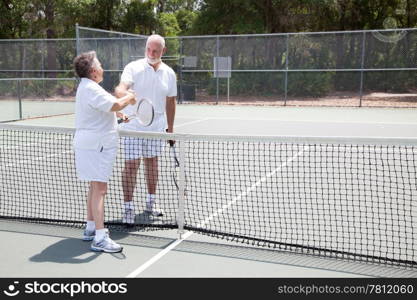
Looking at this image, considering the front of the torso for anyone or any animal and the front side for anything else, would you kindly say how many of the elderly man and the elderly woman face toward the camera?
1

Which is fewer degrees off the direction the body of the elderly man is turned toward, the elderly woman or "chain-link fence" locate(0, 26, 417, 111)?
the elderly woman

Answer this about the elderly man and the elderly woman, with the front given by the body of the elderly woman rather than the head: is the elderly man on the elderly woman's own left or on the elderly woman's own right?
on the elderly woman's own left

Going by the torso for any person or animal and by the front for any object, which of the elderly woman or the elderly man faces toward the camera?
the elderly man

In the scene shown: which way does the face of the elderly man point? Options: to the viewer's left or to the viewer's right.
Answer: to the viewer's left

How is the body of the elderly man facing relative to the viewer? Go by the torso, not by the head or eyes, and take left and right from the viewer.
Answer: facing the viewer

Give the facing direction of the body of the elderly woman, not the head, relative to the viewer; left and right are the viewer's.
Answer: facing to the right of the viewer

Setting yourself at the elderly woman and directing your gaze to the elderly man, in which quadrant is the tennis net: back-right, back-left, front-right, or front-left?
front-right

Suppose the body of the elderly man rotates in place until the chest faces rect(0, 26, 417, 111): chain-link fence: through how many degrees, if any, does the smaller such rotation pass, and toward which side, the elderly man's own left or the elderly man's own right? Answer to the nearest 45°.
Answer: approximately 180°

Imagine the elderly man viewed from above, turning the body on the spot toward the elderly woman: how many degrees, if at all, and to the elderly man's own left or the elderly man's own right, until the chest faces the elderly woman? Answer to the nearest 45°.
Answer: approximately 45° to the elderly man's own right
